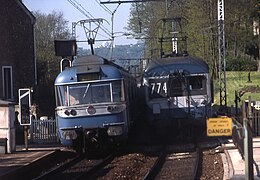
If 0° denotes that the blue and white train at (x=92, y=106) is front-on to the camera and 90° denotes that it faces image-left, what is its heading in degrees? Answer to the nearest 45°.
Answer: approximately 0°

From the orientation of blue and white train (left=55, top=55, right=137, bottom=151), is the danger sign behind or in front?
in front

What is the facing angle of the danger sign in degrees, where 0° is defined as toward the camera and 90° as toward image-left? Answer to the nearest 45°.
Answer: approximately 0°
